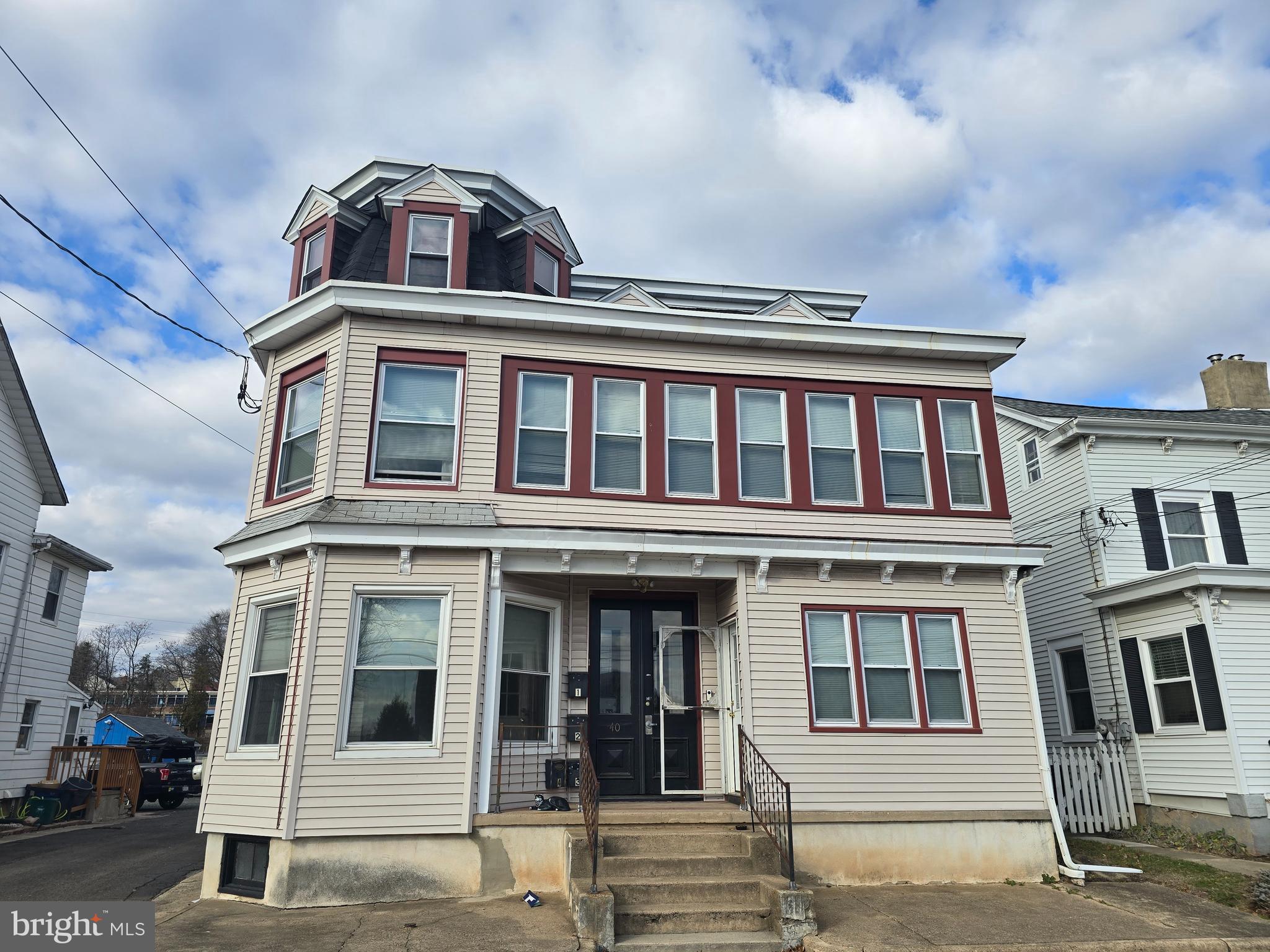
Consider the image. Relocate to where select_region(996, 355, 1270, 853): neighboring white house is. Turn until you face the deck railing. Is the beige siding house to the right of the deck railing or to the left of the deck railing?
left

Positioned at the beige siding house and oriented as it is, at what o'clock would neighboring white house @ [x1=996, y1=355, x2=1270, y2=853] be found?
The neighboring white house is roughly at 8 o'clock from the beige siding house.

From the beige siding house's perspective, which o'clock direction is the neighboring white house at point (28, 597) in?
The neighboring white house is roughly at 4 o'clock from the beige siding house.

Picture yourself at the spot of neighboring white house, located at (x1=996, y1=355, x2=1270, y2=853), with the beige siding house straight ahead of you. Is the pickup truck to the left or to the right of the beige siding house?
right

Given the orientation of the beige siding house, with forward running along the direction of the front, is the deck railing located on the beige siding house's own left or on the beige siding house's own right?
on the beige siding house's own right

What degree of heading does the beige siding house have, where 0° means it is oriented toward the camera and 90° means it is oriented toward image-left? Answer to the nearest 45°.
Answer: approximately 0°

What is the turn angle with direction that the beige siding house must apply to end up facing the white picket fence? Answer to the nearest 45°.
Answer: approximately 135° to its left

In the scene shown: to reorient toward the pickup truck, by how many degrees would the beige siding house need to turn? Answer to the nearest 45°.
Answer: approximately 135° to its right
